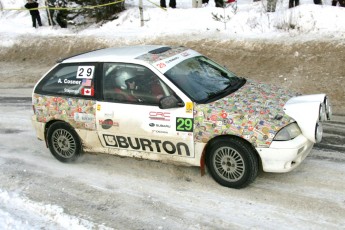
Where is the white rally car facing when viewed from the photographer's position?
facing the viewer and to the right of the viewer
